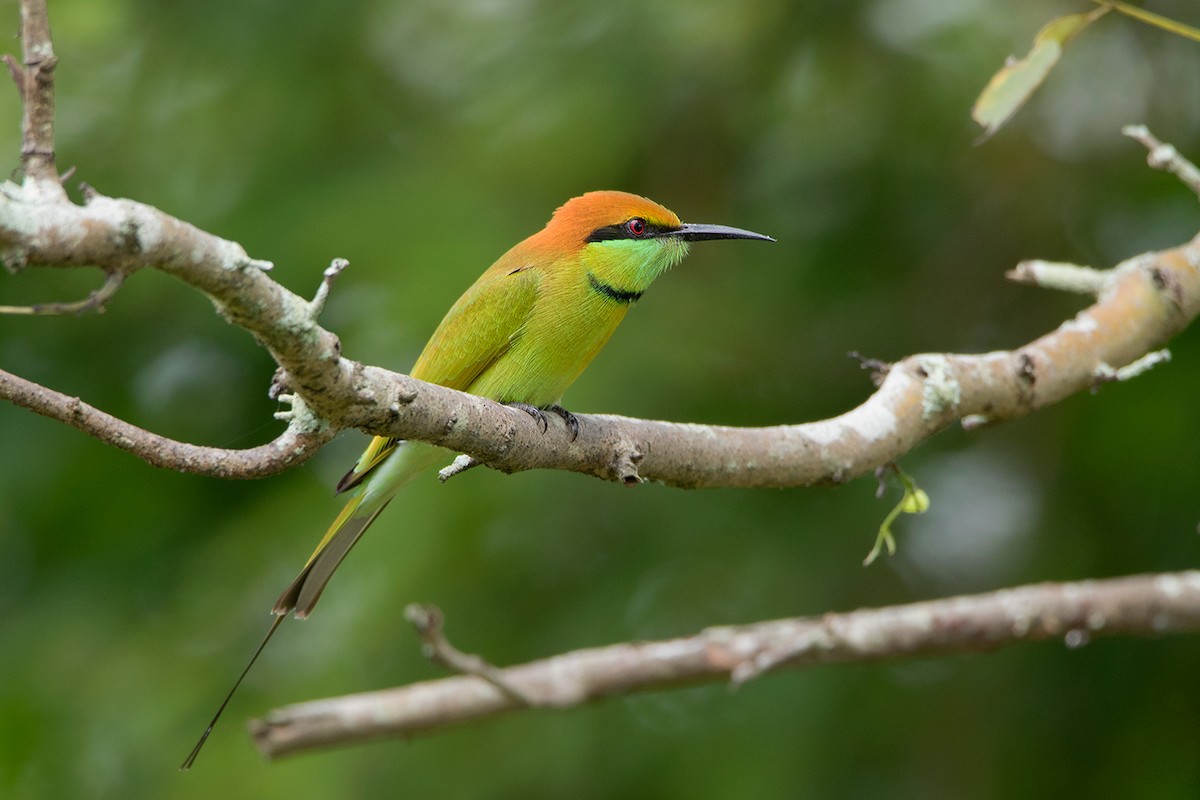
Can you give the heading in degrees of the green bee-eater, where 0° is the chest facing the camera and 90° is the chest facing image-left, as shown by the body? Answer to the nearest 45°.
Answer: approximately 270°

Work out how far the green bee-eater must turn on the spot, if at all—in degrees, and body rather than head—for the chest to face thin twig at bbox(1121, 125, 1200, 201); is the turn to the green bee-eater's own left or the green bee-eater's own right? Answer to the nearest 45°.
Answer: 0° — it already faces it

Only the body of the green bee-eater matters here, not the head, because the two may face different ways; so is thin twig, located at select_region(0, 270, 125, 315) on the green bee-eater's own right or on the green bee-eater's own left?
on the green bee-eater's own right

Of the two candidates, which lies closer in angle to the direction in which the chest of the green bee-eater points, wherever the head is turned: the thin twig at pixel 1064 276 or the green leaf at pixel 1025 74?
the thin twig

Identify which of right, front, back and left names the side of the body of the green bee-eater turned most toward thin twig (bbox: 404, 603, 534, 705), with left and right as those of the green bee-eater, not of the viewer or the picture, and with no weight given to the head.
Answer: left
